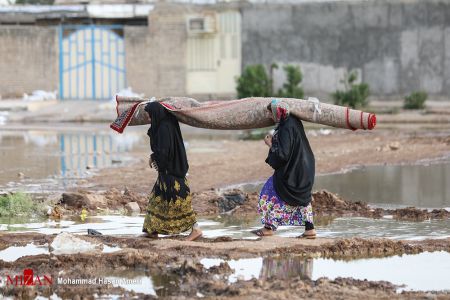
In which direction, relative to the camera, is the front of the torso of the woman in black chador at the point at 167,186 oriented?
to the viewer's left

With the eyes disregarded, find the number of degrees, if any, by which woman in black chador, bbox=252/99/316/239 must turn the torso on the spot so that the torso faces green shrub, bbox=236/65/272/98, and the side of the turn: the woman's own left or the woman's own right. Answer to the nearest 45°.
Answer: approximately 90° to the woman's own right

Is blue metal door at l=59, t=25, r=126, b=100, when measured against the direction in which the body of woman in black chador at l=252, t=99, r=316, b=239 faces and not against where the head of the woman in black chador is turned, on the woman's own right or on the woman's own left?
on the woman's own right

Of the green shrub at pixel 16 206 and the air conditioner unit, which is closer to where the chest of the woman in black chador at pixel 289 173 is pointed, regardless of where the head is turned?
the green shrub

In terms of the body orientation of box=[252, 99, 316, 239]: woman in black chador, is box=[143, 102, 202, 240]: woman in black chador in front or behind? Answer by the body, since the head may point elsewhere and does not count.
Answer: in front
